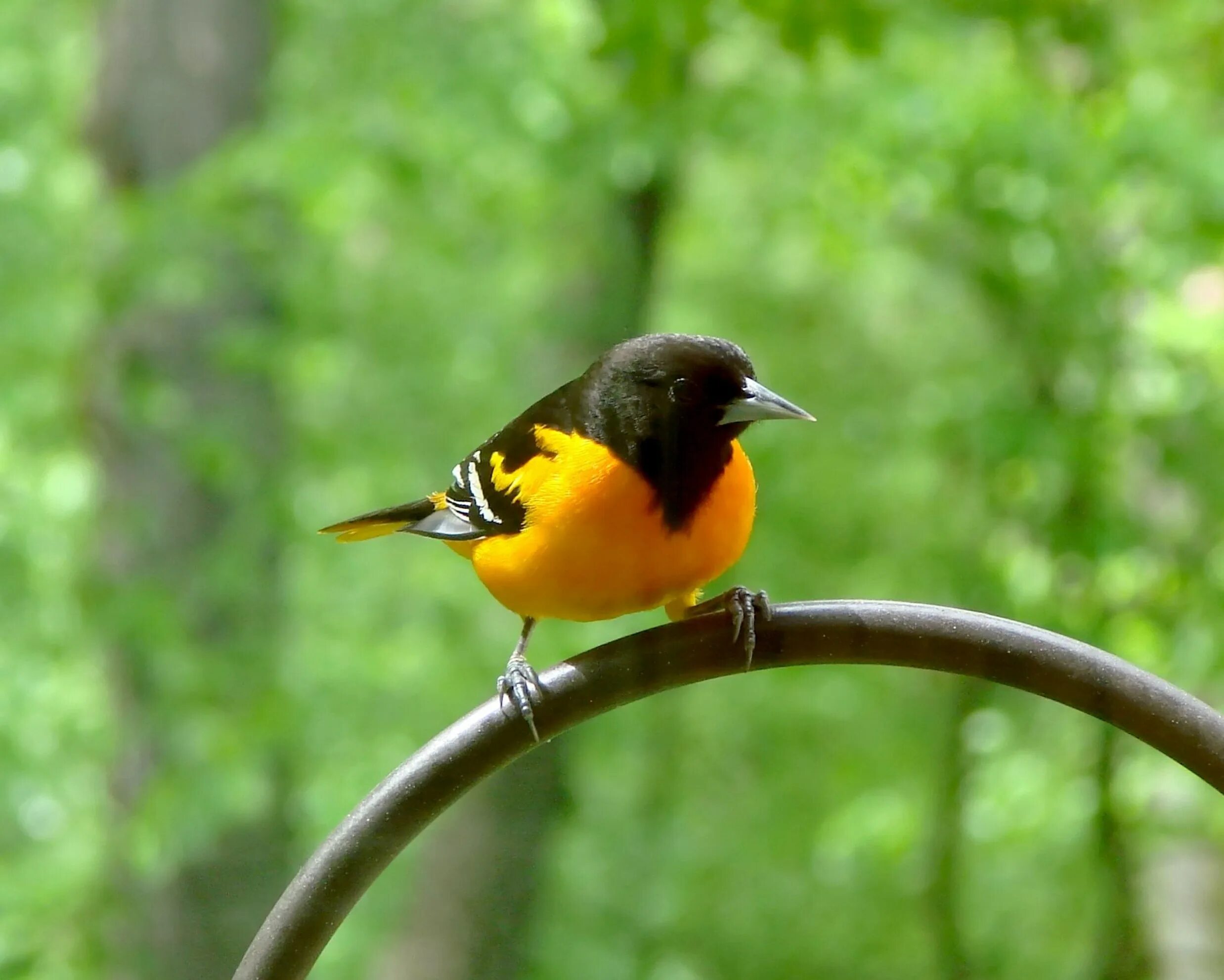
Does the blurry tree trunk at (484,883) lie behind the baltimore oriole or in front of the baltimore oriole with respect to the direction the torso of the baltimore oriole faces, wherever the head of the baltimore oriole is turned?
behind

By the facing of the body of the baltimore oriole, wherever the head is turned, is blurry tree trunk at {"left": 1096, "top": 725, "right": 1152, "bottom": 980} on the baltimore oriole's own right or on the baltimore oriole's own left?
on the baltimore oriole's own left

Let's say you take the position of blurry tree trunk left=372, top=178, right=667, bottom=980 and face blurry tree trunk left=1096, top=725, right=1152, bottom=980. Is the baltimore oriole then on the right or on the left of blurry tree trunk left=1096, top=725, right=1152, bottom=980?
right

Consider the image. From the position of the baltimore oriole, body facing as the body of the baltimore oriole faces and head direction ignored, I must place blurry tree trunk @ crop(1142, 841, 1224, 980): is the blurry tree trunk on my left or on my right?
on my left

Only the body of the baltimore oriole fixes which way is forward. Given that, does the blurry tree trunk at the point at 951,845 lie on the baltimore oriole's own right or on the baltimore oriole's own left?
on the baltimore oriole's own left

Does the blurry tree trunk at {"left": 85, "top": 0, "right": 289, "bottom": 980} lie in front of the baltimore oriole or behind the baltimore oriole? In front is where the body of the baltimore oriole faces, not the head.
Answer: behind

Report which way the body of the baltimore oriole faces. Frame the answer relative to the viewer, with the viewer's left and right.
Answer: facing the viewer and to the right of the viewer
